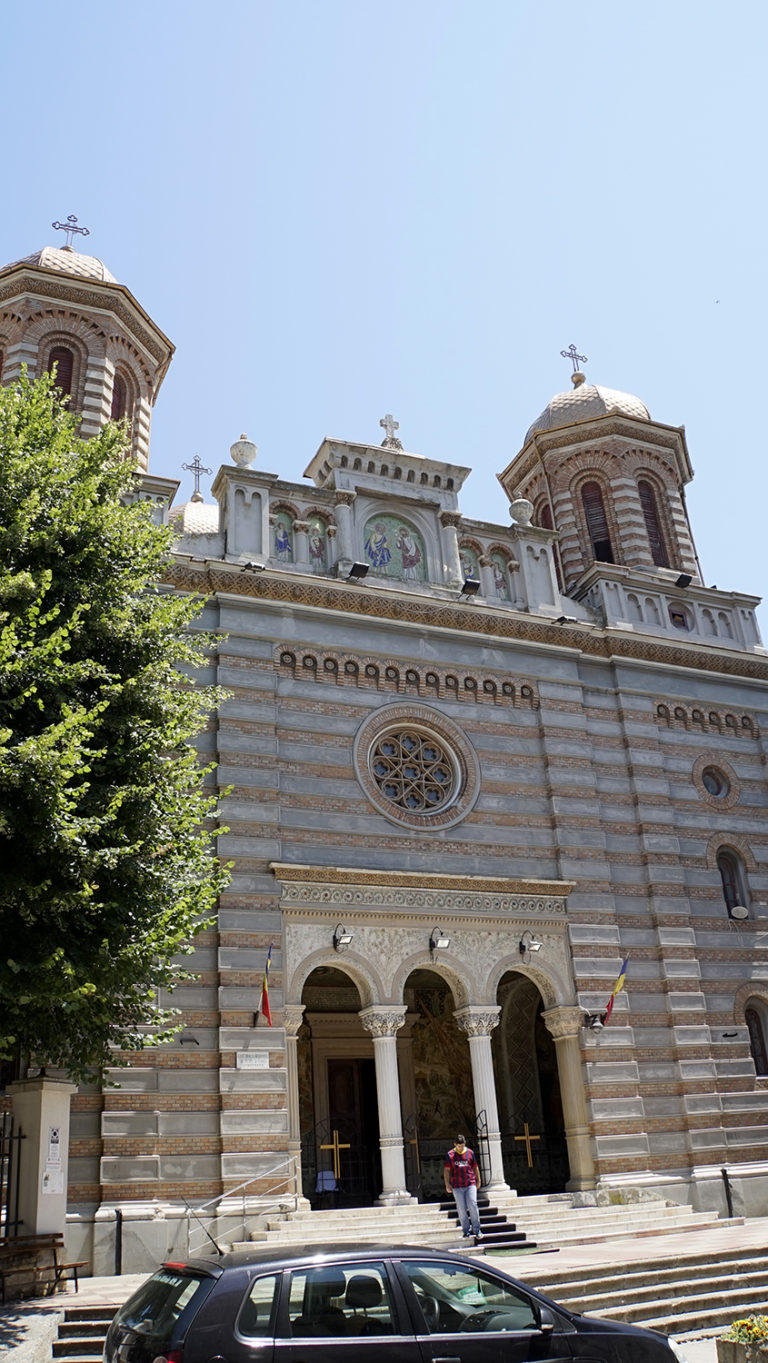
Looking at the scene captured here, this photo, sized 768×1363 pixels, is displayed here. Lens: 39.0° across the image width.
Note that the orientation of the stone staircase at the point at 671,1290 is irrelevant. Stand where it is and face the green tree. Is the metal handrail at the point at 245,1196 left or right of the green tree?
right

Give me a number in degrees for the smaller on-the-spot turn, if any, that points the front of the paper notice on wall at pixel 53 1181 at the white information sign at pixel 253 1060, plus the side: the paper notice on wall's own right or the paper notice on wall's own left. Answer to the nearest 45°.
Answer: approximately 135° to the paper notice on wall's own left

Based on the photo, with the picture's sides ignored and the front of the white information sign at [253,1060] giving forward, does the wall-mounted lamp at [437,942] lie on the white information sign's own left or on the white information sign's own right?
on the white information sign's own left

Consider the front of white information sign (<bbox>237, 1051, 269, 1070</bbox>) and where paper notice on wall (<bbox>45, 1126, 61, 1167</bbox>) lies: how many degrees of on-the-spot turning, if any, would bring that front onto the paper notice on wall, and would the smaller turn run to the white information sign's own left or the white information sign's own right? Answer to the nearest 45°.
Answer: approximately 45° to the white information sign's own right

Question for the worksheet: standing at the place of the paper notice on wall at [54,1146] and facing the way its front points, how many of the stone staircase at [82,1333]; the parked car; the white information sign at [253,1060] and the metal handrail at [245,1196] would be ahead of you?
2

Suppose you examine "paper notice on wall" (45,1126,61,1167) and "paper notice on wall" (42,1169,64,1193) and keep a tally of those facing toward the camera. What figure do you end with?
2

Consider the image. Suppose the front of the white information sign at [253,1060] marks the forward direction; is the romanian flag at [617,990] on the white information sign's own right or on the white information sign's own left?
on the white information sign's own left

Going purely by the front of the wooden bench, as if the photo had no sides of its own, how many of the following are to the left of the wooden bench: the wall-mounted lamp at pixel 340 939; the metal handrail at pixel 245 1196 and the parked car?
2

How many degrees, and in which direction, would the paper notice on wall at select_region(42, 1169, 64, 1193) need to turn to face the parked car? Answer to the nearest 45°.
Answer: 0° — it already faces it

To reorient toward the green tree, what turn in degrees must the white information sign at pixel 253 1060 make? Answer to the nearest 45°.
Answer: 0° — it already faces it

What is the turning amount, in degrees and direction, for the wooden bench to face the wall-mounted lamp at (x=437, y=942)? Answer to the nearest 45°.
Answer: approximately 90° to its left

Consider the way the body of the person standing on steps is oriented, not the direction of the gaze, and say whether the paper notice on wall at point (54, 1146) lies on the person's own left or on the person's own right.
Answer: on the person's own right

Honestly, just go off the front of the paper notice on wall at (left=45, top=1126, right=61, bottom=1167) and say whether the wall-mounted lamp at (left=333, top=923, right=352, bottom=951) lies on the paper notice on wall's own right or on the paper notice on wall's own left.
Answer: on the paper notice on wall's own left
